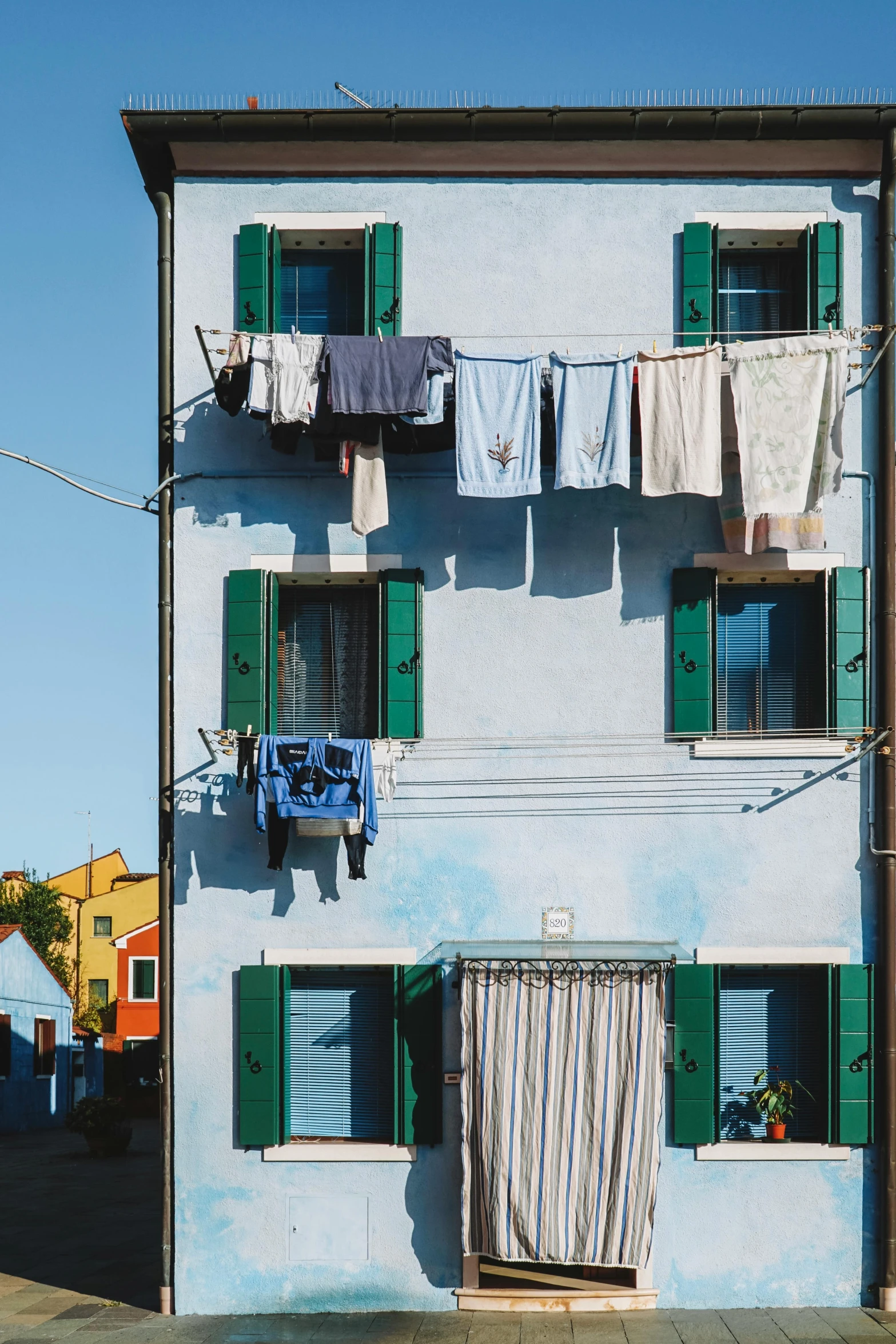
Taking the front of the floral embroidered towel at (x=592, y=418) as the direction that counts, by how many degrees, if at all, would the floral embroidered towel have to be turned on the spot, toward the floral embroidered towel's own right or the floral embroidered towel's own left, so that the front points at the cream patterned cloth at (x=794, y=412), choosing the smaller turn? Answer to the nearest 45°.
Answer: approximately 90° to the floral embroidered towel's own left

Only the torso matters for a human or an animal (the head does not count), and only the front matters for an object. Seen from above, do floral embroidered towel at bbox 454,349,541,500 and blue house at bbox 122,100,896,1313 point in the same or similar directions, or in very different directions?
same or similar directions

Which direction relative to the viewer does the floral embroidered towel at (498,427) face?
toward the camera

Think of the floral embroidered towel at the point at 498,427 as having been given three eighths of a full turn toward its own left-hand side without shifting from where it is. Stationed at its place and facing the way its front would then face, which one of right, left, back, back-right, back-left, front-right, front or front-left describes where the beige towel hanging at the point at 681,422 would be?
front-right

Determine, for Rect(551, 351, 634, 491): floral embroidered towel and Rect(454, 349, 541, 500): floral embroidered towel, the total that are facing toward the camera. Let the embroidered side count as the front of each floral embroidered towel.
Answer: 2

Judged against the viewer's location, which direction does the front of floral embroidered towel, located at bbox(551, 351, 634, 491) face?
facing the viewer

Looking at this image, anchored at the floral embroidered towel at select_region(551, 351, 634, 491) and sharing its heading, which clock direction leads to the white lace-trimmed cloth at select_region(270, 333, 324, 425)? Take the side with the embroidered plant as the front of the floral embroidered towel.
The white lace-trimmed cloth is roughly at 3 o'clock from the floral embroidered towel.

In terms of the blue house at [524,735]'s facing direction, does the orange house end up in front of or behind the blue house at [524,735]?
behind

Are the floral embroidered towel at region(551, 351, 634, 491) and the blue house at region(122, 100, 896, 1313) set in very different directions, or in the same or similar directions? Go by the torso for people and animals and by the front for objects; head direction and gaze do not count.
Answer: same or similar directions
